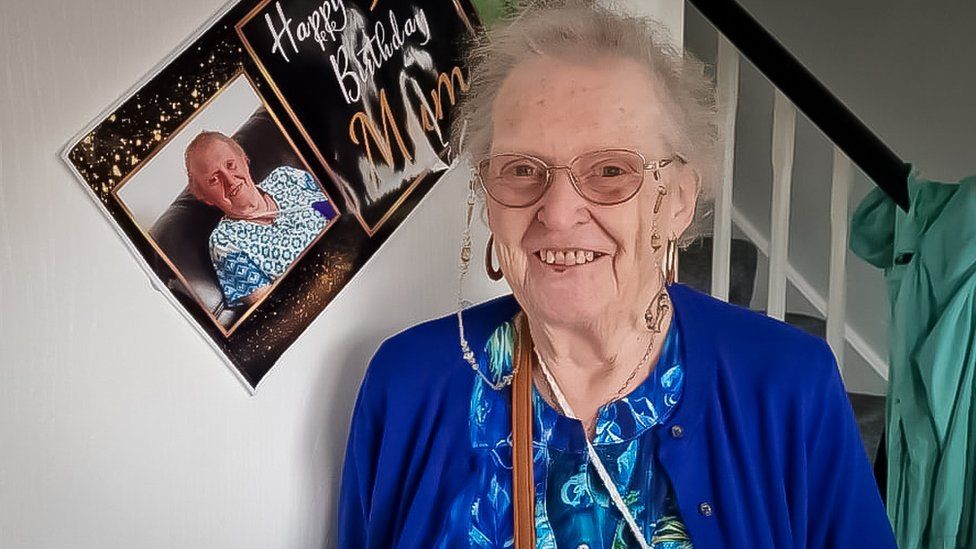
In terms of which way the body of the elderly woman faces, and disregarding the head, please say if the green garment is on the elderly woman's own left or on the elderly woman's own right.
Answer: on the elderly woman's own left

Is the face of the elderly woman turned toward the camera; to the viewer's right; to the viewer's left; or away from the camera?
toward the camera

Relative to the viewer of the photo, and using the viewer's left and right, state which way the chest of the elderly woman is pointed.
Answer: facing the viewer
